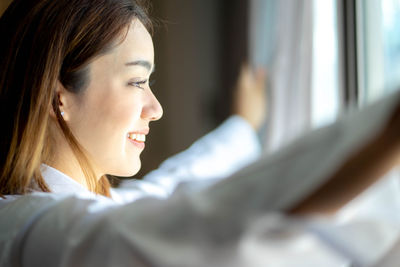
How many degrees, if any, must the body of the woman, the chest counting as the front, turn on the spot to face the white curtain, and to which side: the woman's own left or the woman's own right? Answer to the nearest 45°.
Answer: approximately 45° to the woman's own left

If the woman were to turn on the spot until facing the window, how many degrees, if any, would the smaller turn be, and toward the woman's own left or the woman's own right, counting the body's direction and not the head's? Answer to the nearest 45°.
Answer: approximately 45° to the woman's own left

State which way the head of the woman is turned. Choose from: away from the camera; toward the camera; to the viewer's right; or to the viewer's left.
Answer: to the viewer's right

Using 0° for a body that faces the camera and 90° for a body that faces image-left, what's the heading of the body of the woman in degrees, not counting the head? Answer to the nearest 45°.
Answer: approximately 270°
